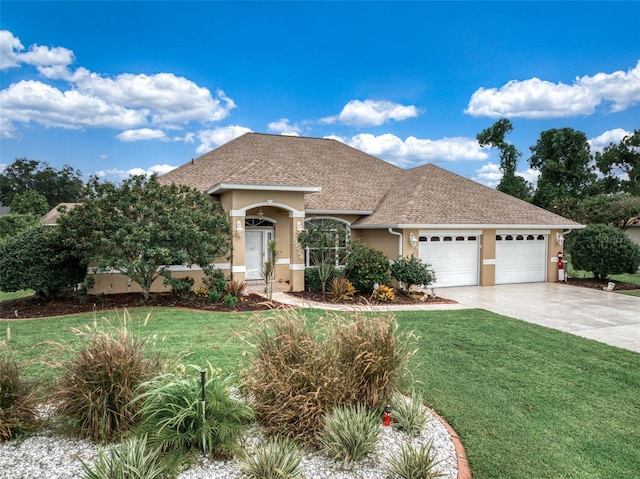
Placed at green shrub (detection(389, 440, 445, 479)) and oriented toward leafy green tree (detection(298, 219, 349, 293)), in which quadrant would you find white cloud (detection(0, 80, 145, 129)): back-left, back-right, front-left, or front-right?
front-left

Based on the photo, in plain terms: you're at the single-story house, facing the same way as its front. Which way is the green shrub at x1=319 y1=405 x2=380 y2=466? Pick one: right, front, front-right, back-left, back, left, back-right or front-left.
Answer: front

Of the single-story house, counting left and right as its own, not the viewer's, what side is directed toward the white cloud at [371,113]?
back

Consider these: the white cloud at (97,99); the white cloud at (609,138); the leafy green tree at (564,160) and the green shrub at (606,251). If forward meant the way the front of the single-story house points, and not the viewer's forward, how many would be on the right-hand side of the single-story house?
1

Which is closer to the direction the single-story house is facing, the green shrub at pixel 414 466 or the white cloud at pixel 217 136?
the green shrub

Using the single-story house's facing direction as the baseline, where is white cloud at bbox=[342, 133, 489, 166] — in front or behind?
behind

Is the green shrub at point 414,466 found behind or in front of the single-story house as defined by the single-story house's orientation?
in front

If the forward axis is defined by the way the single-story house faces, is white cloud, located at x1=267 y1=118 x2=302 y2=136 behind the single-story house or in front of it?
behind

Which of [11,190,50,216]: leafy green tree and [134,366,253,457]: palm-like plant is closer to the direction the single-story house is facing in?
the palm-like plant

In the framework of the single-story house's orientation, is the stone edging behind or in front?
in front

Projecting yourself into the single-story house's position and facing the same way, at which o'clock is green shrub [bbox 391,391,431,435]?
The green shrub is roughly at 12 o'clock from the single-story house.

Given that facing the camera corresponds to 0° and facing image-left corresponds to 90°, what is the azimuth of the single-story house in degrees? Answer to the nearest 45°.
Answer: approximately 0°

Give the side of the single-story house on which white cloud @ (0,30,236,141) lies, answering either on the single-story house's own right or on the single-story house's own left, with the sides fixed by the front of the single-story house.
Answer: on the single-story house's own right

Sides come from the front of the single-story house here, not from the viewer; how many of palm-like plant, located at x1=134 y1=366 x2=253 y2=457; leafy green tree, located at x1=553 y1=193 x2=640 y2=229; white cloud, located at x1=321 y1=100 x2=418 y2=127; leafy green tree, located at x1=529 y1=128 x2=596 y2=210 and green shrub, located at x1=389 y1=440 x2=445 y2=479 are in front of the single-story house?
2

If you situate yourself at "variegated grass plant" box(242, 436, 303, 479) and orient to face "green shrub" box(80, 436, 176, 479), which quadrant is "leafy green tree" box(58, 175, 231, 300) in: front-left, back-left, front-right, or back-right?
front-right

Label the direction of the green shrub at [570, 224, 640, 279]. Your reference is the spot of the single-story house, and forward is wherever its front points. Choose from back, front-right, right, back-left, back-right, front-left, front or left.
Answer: left

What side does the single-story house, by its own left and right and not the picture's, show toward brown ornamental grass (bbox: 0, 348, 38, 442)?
front

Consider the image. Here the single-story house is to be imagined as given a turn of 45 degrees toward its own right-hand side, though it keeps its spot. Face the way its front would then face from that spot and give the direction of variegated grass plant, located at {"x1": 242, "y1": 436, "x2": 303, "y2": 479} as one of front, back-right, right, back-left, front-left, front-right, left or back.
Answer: front-left
